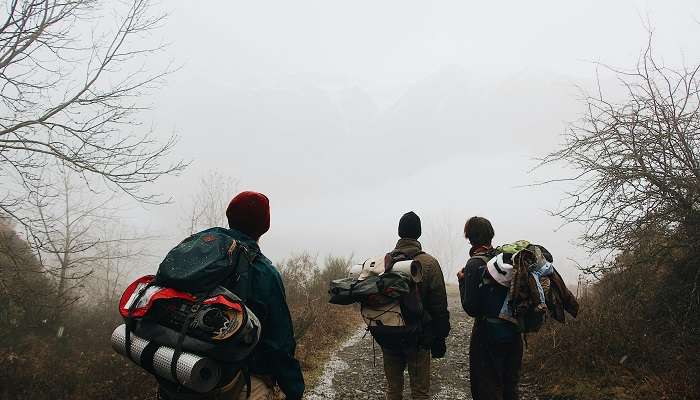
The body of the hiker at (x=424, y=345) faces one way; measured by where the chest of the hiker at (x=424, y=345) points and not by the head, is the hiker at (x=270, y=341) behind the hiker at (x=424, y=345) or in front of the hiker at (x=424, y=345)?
behind

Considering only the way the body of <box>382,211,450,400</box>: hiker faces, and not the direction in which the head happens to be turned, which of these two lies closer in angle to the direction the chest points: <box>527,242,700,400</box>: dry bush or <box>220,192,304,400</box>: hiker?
the dry bush

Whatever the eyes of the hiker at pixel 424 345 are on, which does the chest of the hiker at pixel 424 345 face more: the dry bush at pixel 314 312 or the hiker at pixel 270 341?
the dry bush

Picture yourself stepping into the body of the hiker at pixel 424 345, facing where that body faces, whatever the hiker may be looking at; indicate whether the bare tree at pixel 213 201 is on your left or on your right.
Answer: on your left

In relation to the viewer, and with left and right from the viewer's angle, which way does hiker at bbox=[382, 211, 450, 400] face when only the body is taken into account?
facing away from the viewer and to the right of the viewer

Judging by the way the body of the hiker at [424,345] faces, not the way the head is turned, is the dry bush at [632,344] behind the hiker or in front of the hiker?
in front
